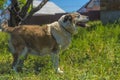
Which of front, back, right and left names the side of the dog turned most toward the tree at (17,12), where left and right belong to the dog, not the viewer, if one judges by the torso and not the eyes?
left

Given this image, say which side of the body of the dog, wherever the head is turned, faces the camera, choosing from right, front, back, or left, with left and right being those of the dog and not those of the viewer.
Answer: right
